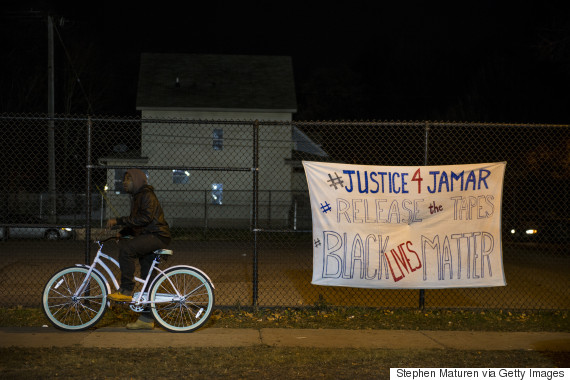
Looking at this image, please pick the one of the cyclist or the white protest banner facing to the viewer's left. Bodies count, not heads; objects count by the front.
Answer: the cyclist

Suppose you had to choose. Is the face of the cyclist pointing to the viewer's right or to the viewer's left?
to the viewer's left

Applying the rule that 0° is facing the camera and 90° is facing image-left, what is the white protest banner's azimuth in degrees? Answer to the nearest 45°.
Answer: approximately 0°

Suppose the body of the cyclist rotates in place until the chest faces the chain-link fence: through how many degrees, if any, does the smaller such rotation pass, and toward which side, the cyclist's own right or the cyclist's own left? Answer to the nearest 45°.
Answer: approximately 90° to the cyclist's own right

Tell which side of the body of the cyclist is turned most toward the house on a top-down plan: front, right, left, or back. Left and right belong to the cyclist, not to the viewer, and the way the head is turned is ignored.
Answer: right

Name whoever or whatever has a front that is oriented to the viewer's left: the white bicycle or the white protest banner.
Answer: the white bicycle

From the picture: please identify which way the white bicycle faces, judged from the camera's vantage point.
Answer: facing to the left of the viewer

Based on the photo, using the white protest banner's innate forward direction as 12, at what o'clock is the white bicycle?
The white bicycle is roughly at 2 o'clock from the white protest banner.

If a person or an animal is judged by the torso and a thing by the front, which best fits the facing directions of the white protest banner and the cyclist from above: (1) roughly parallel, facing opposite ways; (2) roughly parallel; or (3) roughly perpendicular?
roughly perpendicular

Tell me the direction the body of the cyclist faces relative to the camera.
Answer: to the viewer's left

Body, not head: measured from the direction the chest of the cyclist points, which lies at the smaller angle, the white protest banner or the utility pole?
the utility pole

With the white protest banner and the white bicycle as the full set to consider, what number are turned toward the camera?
1

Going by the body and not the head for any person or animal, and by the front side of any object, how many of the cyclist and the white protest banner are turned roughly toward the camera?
1

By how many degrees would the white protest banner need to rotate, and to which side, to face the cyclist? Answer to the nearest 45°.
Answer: approximately 45° to its right
